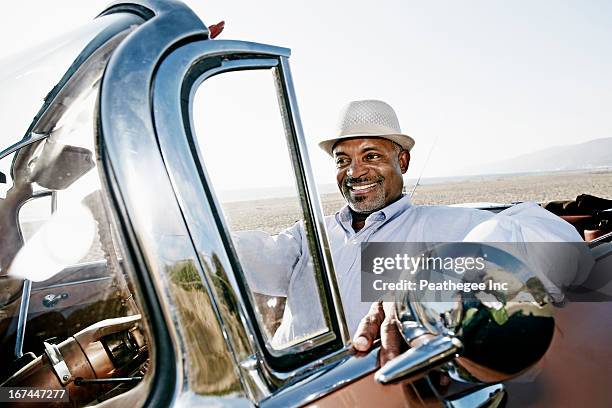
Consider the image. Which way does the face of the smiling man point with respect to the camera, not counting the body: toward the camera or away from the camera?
toward the camera

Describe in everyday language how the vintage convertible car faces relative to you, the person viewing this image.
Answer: facing the viewer and to the left of the viewer
